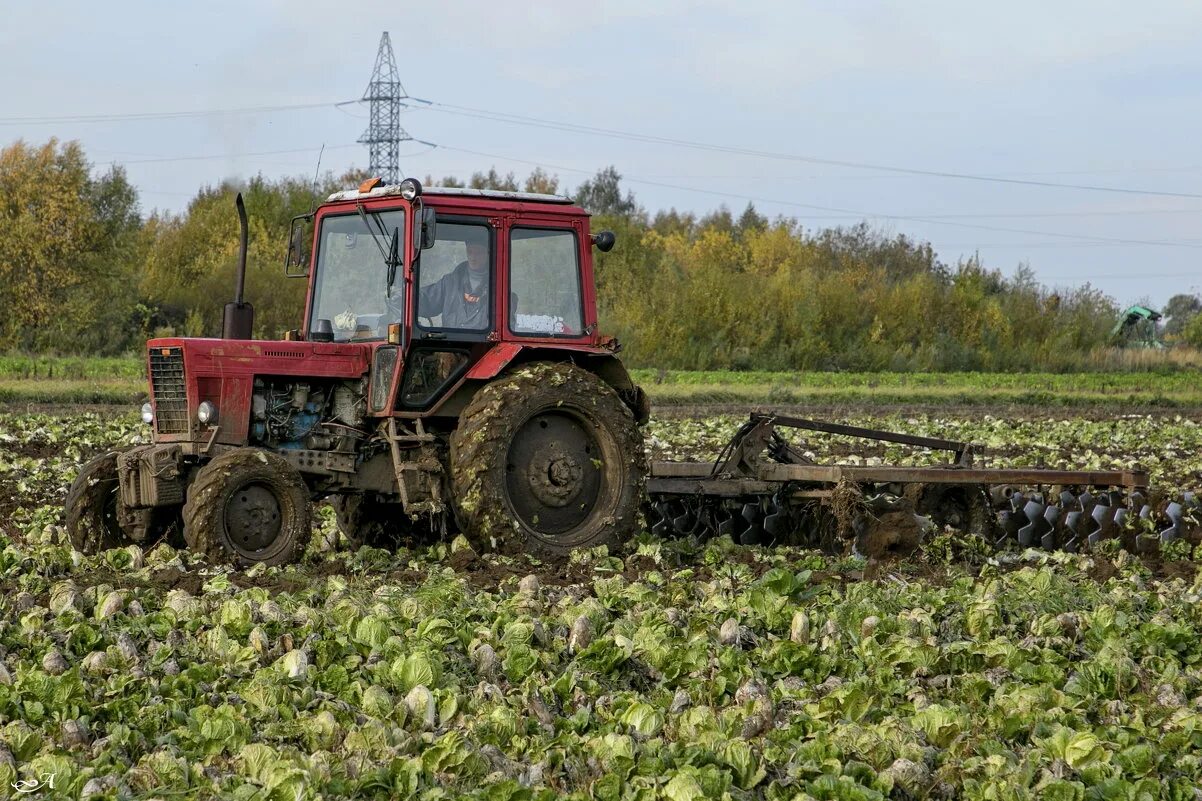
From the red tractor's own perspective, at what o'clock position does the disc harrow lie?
The disc harrow is roughly at 7 o'clock from the red tractor.

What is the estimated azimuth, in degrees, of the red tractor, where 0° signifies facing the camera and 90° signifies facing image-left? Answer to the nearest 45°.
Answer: approximately 45°

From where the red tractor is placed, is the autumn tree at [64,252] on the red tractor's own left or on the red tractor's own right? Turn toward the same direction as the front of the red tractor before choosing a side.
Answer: on the red tractor's own right
